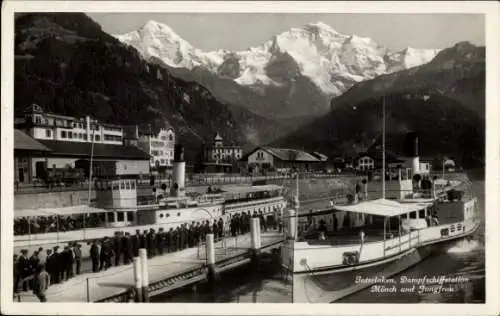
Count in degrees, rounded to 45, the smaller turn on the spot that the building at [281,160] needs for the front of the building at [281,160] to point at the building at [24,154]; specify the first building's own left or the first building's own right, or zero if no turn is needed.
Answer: approximately 45° to the first building's own right
